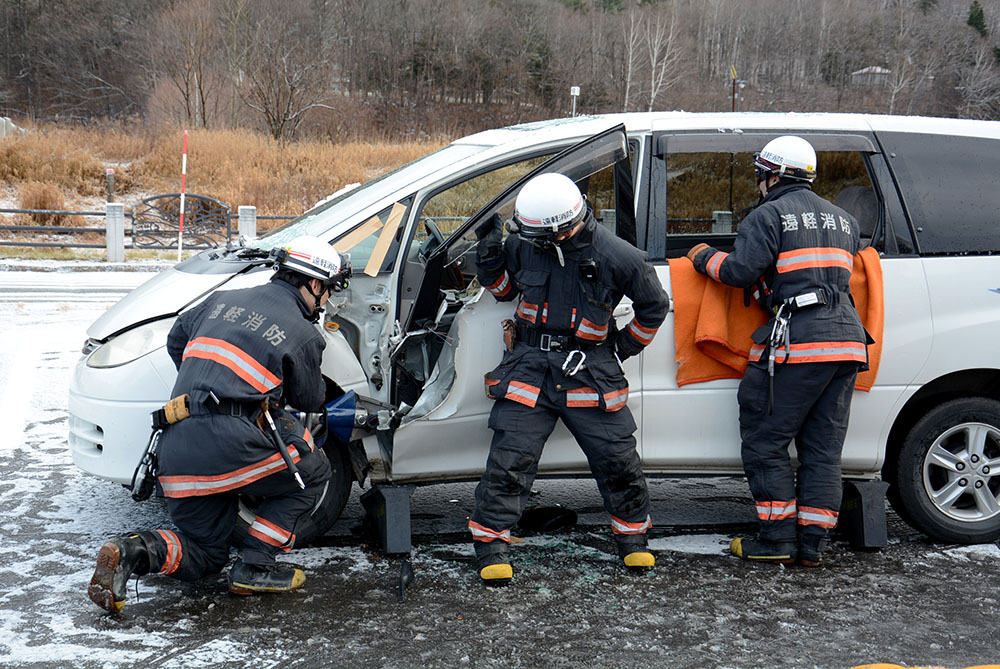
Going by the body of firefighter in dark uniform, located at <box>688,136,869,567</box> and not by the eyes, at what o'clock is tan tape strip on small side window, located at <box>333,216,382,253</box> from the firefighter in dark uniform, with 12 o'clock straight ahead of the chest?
The tan tape strip on small side window is roughly at 10 o'clock from the firefighter in dark uniform.

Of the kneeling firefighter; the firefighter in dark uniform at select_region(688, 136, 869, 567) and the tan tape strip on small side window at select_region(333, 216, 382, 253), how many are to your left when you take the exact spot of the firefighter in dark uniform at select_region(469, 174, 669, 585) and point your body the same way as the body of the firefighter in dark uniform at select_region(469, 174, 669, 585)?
1

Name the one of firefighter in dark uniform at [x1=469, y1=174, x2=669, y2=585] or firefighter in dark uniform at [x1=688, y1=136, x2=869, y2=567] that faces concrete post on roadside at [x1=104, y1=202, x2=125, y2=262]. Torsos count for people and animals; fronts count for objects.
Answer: firefighter in dark uniform at [x1=688, y1=136, x2=869, y2=567]

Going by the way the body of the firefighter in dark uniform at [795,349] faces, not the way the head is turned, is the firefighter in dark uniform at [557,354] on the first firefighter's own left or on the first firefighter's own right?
on the first firefighter's own left

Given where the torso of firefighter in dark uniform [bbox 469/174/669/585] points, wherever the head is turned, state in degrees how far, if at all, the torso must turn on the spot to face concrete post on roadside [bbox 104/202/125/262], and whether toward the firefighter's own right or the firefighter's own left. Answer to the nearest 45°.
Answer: approximately 135° to the firefighter's own right

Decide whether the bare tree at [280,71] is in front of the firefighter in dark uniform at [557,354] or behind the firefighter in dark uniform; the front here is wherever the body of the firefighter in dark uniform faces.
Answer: behind

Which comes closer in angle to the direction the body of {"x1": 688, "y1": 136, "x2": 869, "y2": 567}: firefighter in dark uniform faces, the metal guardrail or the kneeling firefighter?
the metal guardrail

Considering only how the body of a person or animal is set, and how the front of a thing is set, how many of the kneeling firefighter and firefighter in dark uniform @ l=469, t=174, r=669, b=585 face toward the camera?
1

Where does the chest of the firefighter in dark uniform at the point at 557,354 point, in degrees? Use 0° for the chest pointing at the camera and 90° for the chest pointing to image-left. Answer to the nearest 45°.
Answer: approximately 0°

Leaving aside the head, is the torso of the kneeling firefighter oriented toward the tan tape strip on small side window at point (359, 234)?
yes

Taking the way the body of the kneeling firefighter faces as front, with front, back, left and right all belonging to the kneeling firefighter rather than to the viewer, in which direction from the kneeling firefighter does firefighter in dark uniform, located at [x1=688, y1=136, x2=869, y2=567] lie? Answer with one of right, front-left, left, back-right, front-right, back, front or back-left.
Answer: front-right

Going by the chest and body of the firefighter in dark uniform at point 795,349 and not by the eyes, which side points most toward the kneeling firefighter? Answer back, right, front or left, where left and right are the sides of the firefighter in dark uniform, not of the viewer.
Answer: left

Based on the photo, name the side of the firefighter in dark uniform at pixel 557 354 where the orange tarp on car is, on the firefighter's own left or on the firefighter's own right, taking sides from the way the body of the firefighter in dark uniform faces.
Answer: on the firefighter's own left

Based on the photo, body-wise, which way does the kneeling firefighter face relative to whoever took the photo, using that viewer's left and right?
facing away from the viewer and to the right of the viewer

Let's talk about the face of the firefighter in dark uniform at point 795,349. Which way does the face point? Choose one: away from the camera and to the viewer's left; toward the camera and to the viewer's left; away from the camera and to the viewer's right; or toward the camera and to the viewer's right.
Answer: away from the camera and to the viewer's left

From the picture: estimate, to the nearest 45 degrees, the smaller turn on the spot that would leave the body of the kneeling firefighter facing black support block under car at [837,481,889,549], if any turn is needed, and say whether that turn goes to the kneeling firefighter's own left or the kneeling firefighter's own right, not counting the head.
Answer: approximately 45° to the kneeling firefighter's own right
